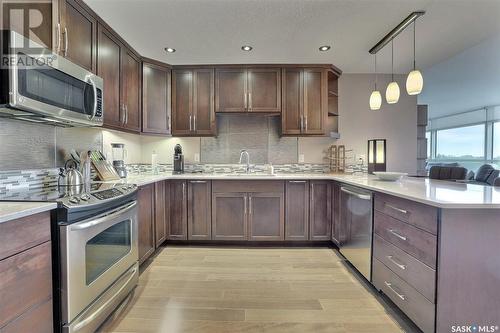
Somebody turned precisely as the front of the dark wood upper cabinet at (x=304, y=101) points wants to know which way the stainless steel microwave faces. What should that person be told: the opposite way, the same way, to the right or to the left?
to the left

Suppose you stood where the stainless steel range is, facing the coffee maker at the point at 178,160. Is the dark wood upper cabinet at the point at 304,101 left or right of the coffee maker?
right

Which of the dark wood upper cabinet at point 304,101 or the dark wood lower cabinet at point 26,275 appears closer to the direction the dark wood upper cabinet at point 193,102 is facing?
the dark wood lower cabinet

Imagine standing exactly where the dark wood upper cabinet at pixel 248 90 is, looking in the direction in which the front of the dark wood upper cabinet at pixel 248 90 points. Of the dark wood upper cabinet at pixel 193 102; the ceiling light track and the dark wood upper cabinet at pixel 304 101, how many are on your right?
1

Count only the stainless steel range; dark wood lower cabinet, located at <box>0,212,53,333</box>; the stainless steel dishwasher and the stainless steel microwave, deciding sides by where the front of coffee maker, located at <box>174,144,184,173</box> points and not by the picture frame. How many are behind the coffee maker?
0

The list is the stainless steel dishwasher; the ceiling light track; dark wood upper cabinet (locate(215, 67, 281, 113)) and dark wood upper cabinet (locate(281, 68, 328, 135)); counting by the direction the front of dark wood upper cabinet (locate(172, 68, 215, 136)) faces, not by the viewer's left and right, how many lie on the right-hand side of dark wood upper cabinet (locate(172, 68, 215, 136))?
0

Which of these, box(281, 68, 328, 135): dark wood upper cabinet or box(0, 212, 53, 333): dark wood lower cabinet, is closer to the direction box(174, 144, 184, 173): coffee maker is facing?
the dark wood lower cabinet

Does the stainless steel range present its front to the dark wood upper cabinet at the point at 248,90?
no

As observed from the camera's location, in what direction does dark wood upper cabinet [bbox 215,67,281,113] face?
facing the viewer

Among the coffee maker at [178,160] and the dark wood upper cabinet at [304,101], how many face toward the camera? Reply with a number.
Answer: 2

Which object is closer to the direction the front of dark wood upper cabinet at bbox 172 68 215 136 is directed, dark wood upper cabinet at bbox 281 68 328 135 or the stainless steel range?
the stainless steel range

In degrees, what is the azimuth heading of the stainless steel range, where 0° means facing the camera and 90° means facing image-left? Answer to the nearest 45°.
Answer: approximately 315°

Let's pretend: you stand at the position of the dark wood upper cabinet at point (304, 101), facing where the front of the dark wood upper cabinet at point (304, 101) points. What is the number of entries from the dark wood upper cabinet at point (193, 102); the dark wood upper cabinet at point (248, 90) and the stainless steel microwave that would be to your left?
0

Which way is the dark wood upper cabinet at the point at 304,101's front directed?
toward the camera

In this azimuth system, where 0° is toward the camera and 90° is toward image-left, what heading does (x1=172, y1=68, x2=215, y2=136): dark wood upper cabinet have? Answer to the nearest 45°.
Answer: approximately 0°

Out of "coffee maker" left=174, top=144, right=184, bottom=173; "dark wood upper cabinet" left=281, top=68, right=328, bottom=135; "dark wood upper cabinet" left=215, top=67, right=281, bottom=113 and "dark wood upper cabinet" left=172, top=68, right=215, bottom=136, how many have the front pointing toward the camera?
4

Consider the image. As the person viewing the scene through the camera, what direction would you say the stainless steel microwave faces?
facing the viewer and to the right of the viewer

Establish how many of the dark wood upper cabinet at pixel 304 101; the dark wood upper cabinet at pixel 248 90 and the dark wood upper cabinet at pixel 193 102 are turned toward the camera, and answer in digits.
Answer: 3

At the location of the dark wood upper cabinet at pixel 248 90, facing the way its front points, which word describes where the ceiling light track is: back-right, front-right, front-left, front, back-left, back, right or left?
front-left

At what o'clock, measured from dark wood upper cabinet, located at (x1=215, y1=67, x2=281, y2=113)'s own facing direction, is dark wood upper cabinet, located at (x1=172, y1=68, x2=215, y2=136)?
dark wood upper cabinet, located at (x1=172, y1=68, x2=215, y2=136) is roughly at 3 o'clock from dark wood upper cabinet, located at (x1=215, y1=67, x2=281, y2=113).

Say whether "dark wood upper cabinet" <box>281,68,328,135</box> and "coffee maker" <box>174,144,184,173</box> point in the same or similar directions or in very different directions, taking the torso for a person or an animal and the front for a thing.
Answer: same or similar directions

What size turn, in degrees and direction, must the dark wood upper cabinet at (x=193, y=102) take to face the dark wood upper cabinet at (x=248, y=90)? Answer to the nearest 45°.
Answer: approximately 90° to its left

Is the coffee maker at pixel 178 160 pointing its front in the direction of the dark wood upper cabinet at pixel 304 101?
no
